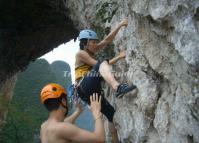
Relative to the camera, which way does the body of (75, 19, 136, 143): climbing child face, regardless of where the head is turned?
to the viewer's right

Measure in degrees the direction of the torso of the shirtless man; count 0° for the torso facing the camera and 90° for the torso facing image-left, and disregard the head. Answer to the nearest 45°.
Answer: approximately 225°

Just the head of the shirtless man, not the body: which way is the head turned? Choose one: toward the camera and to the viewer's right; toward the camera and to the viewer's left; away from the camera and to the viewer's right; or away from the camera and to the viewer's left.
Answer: away from the camera and to the viewer's right
